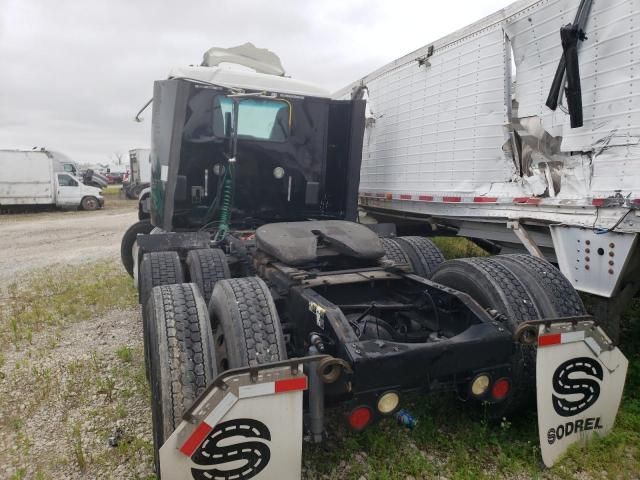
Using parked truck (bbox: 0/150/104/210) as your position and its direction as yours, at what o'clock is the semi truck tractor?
The semi truck tractor is roughly at 3 o'clock from the parked truck.

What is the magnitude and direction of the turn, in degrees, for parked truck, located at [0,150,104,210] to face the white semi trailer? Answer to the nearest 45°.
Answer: approximately 90° to its right

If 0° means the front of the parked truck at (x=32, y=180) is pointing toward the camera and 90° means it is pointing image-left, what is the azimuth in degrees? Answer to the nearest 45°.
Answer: approximately 270°
